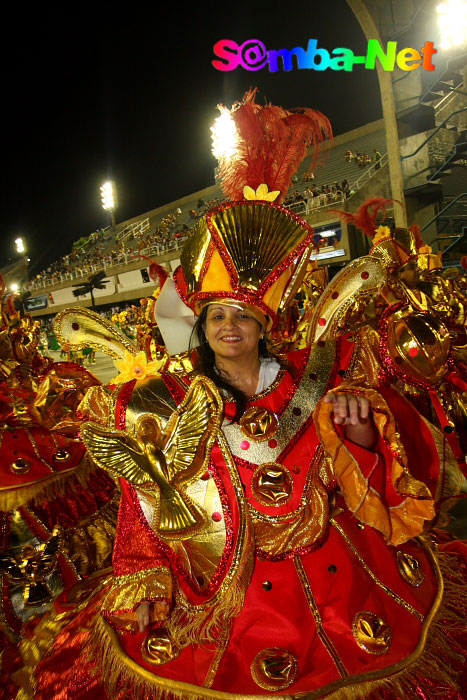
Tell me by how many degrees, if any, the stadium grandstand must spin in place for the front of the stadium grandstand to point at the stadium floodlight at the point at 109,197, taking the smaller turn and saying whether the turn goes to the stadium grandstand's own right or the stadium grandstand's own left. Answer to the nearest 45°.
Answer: approximately 90° to the stadium grandstand's own right

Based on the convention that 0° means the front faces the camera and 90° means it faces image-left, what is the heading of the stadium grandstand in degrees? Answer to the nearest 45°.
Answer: approximately 45°
